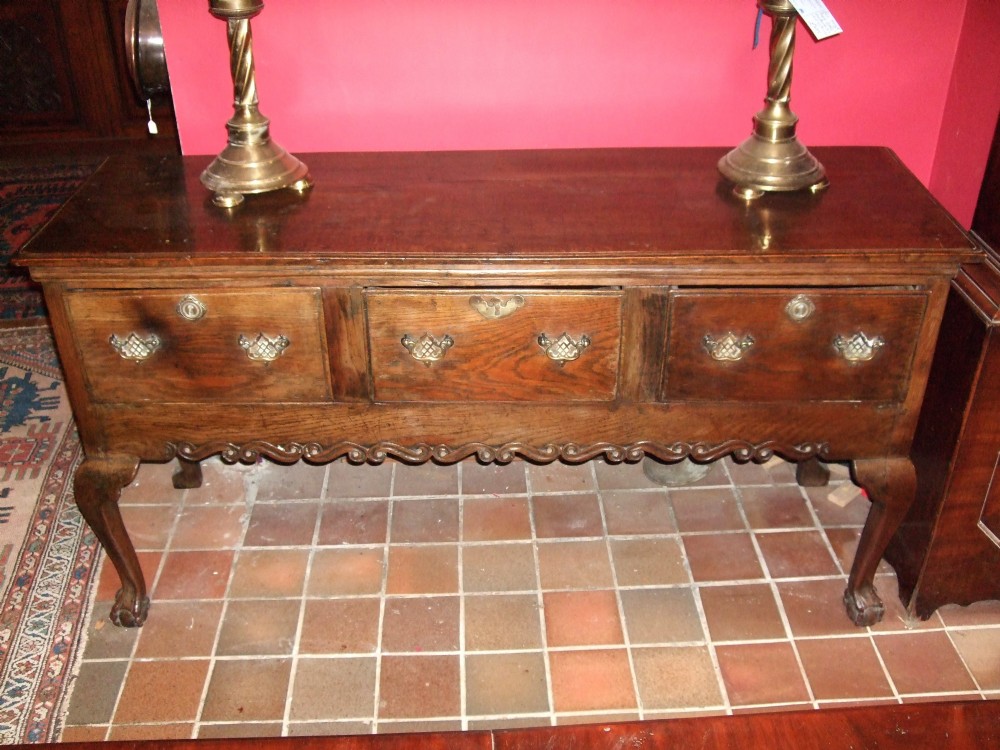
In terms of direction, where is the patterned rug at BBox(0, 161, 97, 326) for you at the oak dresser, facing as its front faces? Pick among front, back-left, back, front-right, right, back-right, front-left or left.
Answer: back-right

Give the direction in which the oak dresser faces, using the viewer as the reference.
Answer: facing the viewer

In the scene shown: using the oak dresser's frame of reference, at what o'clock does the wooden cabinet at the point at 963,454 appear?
The wooden cabinet is roughly at 9 o'clock from the oak dresser.

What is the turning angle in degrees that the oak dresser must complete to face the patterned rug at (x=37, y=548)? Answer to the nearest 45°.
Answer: approximately 90° to its right
